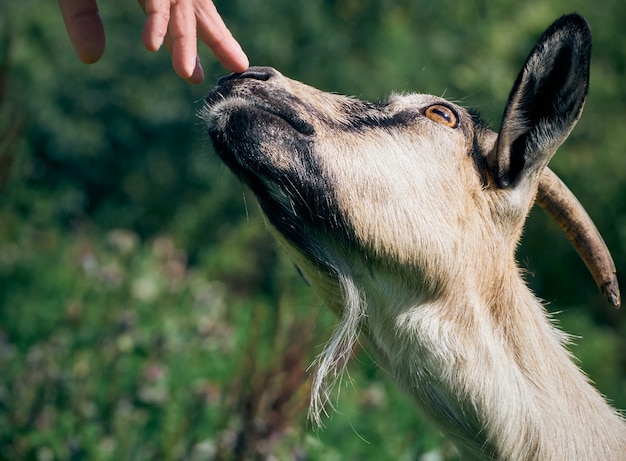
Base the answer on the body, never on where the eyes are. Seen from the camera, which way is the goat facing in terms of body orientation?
to the viewer's left
